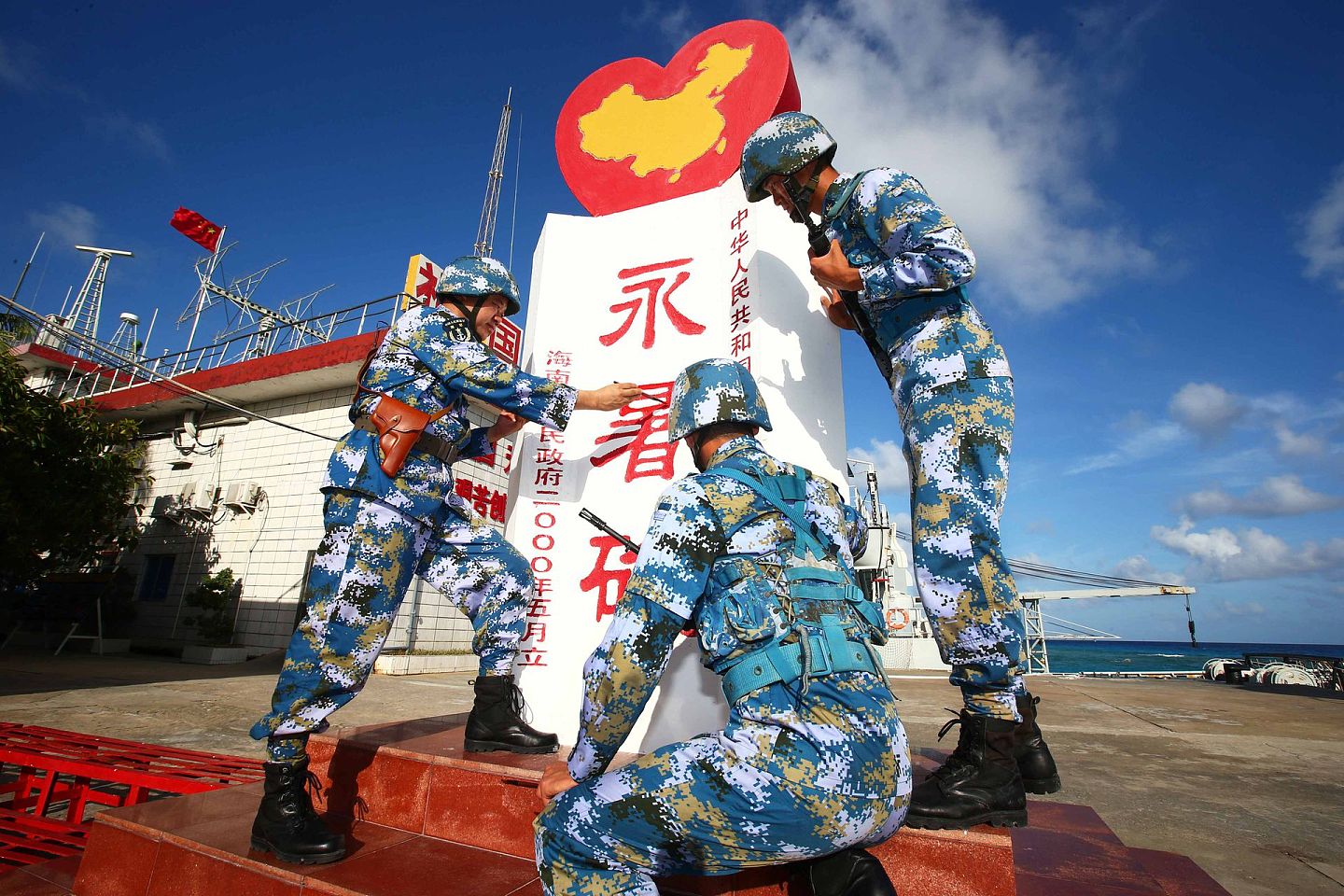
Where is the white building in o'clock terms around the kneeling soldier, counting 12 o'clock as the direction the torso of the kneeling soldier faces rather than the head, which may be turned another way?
The white building is roughly at 12 o'clock from the kneeling soldier.

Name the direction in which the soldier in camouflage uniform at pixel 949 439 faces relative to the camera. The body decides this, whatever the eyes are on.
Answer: to the viewer's left

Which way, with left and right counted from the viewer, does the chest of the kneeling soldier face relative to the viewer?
facing away from the viewer and to the left of the viewer

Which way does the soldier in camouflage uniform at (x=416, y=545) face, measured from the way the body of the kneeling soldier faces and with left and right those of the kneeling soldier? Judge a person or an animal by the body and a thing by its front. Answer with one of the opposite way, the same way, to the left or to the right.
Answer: to the right

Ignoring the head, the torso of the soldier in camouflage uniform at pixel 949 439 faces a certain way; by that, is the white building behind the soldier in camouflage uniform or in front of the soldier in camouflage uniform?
in front

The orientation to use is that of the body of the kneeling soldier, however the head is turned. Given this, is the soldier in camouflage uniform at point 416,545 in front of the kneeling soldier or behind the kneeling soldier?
in front

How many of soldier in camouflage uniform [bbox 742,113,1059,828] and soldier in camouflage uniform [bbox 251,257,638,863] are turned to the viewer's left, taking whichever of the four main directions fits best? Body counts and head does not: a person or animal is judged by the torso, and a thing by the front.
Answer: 1

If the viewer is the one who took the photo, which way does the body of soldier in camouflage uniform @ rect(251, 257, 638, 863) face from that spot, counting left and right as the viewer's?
facing to the right of the viewer

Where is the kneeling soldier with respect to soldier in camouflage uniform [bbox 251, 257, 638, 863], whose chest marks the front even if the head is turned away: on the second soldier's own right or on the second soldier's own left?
on the second soldier's own right
